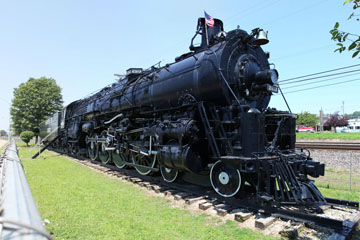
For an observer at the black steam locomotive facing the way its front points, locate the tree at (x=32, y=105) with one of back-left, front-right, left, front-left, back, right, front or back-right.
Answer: back

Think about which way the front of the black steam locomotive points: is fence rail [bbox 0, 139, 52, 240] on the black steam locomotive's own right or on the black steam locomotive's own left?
on the black steam locomotive's own right

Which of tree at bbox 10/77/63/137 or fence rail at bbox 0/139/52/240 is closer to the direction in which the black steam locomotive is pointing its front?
the fence rail

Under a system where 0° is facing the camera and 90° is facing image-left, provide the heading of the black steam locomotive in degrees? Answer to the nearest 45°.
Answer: approximately 315°

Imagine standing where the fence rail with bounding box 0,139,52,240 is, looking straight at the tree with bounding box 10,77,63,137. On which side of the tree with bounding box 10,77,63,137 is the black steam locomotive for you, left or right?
right
